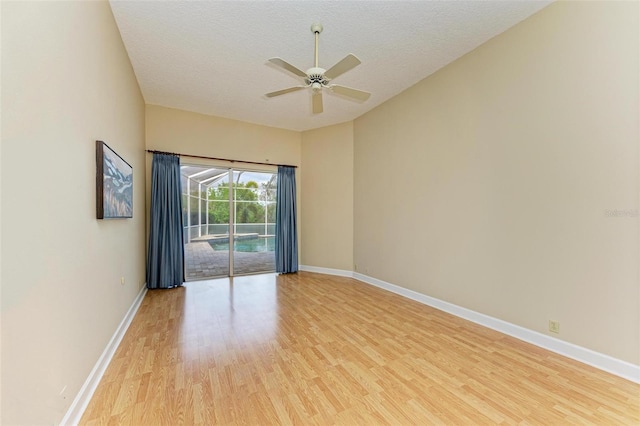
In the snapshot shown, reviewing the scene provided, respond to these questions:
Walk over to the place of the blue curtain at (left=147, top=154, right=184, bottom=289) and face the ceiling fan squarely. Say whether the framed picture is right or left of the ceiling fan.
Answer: right

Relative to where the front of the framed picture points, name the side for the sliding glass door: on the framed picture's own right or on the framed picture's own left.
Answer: on the framed picture's own left

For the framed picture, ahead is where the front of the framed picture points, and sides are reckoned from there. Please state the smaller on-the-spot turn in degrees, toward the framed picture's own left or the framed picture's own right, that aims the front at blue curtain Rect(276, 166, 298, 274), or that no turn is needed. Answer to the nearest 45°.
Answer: approximately 45° to the framed picture's own left

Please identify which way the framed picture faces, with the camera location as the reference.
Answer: facing to the right of the viewer

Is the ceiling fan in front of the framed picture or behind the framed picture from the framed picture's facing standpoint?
in front

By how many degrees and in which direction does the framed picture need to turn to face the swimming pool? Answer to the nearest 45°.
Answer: approximately 45° to its left

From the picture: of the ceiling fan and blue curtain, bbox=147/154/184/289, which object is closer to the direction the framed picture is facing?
the ceiling fan

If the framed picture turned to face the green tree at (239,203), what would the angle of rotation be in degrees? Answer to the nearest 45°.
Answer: approximately 45° to its left
